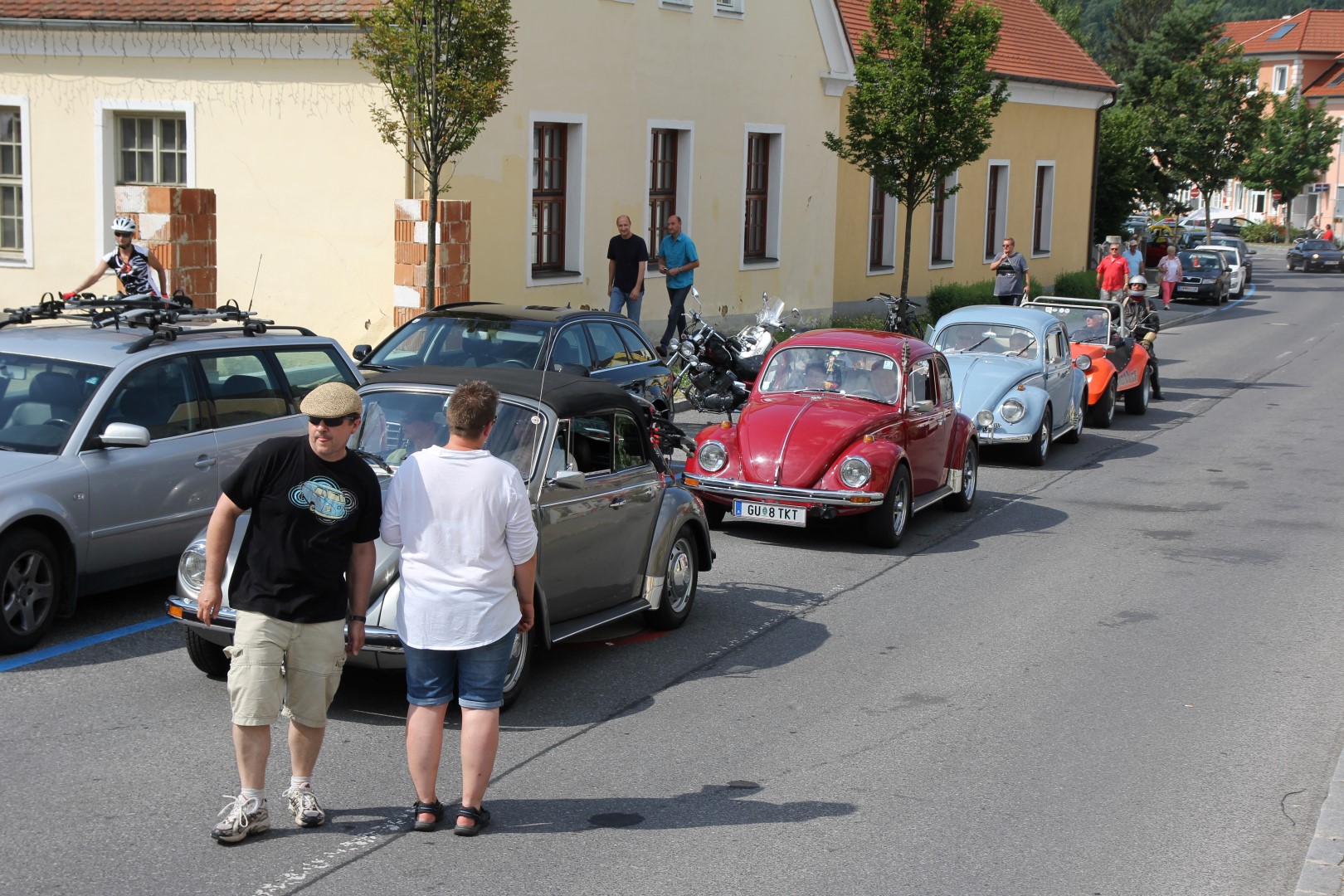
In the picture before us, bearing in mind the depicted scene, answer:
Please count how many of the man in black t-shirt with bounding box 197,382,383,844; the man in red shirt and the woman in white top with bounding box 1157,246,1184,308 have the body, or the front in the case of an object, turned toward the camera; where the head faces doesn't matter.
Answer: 3

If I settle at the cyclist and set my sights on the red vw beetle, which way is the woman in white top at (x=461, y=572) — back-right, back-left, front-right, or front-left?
front-right

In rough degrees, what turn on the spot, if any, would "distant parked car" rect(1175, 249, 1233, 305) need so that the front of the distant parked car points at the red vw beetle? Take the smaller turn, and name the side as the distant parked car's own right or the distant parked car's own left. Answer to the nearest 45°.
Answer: approximately 45° to the distant parked car's own left

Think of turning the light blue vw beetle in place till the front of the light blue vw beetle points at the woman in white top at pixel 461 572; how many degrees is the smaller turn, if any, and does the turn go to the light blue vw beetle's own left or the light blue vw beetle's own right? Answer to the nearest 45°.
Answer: approximately 45° to the light blue vw beetle's own left

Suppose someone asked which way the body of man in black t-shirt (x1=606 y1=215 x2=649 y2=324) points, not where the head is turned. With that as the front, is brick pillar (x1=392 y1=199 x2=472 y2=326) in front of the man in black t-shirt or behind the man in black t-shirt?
in front

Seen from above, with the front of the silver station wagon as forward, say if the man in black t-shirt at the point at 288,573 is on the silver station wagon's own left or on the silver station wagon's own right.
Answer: on the silver station wagon's own left

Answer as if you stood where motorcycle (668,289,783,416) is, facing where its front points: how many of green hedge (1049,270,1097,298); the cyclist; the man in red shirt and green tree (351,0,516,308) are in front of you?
2

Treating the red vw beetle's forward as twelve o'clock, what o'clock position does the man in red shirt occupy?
The man in red shirt is roughly at 5 o'clock from the red vw beetle.

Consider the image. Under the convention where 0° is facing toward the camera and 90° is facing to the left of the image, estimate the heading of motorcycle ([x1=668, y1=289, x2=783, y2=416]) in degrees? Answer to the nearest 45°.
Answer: approximately 45°

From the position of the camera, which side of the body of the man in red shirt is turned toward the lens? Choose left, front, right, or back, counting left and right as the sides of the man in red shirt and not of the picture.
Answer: front

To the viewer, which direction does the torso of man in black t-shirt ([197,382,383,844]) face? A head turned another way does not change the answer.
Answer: toward the camera

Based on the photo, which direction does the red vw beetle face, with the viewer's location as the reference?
facing the viewer and to the left of the viewer

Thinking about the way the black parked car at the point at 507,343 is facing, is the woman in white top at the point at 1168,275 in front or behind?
behind

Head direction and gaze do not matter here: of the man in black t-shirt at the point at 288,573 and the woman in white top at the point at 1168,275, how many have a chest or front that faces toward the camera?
2

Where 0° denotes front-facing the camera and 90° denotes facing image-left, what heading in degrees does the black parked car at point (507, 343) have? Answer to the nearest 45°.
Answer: approximately 45°

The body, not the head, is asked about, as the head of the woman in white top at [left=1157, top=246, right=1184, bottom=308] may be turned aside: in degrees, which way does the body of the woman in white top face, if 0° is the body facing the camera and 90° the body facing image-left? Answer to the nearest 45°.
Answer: approximately 0°

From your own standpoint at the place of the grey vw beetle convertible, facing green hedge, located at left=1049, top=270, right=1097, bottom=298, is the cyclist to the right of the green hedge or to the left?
left
